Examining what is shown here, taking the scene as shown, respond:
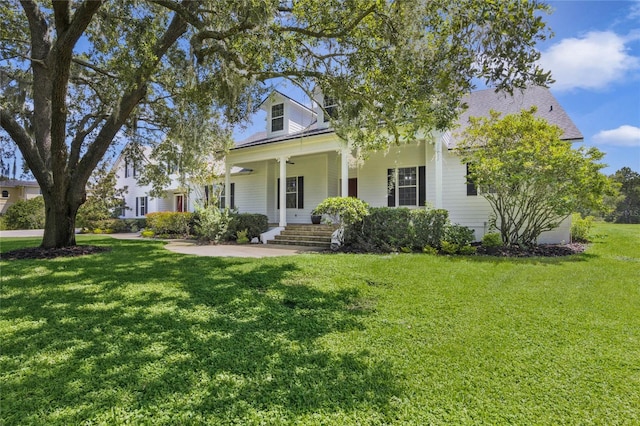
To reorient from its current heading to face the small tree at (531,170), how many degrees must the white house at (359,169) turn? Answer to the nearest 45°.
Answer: approximately 90° to its left

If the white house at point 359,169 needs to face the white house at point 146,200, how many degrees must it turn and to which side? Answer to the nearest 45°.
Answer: approximately 90° to its right

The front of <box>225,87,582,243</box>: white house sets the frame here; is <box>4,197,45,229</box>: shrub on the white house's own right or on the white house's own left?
on the white house's own right

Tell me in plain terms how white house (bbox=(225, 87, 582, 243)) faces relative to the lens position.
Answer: facing the viewer and to the left of the viewer

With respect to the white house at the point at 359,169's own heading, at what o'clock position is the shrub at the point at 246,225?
The shrub is roughly at 1 o'clock from the white house.

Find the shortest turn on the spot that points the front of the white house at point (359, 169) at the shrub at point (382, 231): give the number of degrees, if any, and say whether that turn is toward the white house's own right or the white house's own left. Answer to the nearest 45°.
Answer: approximately 45° to the white house's own left

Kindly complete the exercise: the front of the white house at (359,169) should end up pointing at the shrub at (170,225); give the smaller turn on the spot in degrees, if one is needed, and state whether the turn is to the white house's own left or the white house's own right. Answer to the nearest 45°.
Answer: approximately 45° to the white house's own right

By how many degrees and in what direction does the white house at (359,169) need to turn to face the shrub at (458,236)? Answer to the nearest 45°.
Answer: approximately 90° to its left
